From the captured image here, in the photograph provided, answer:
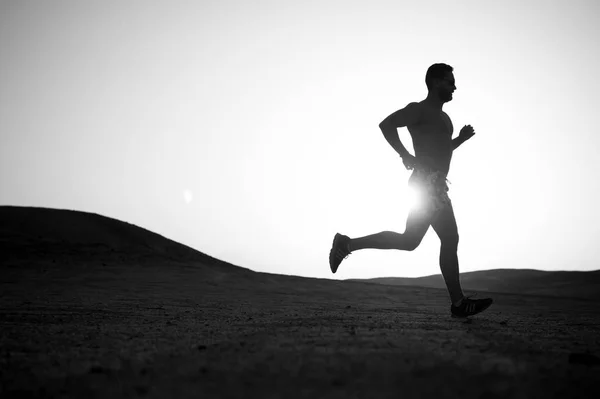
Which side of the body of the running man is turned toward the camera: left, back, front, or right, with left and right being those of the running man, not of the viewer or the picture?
right

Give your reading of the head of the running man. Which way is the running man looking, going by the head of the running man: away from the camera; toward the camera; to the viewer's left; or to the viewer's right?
to the viewer's right
